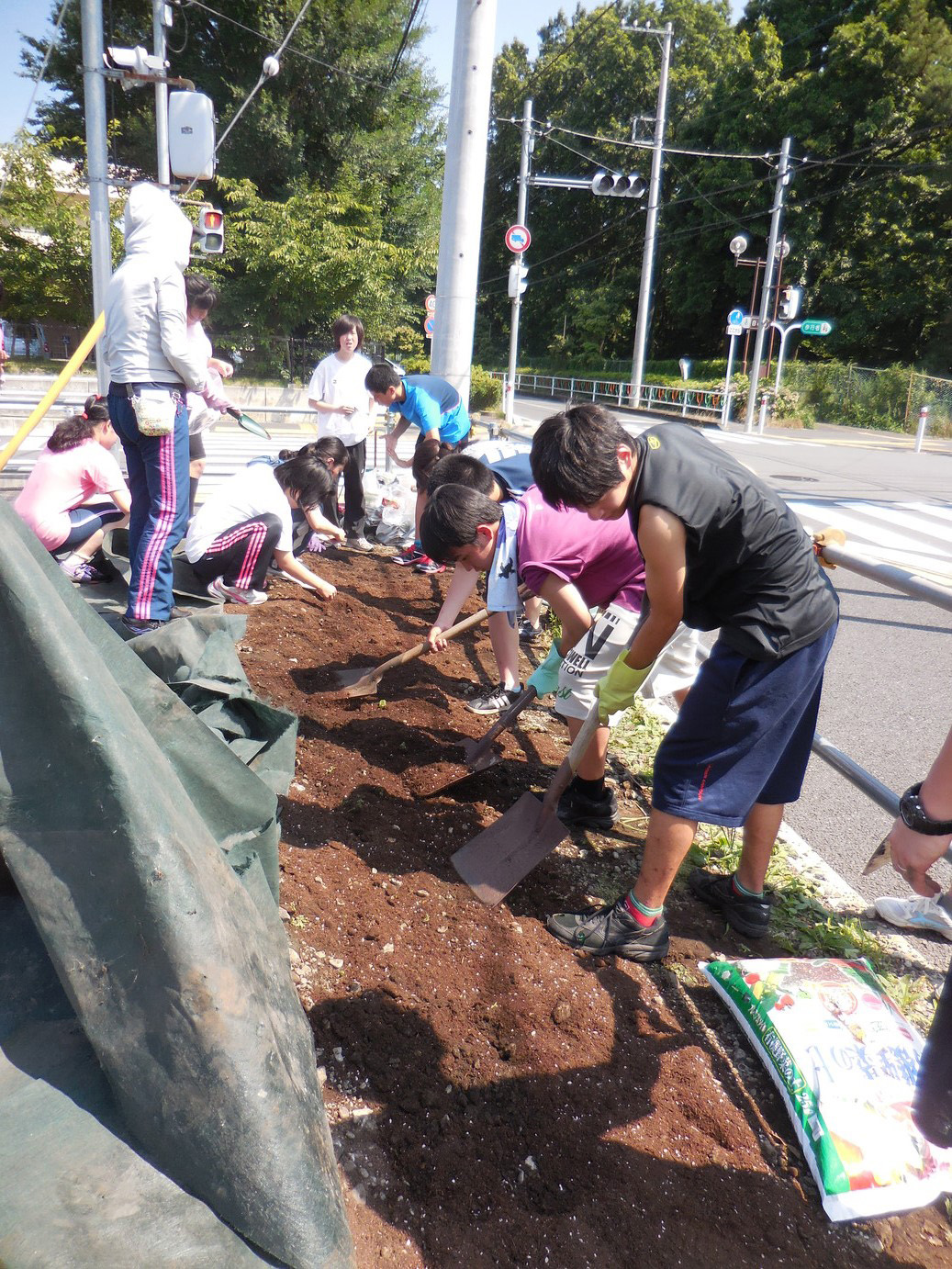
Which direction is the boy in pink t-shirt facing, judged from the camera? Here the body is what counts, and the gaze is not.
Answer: to the viewer's left

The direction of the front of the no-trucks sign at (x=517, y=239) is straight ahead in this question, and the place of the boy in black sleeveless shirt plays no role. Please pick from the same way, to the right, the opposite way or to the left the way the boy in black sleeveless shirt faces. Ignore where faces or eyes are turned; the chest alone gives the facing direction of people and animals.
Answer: to the right

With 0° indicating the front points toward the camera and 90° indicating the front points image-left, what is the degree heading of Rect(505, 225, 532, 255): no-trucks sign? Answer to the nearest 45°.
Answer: approximately 0°

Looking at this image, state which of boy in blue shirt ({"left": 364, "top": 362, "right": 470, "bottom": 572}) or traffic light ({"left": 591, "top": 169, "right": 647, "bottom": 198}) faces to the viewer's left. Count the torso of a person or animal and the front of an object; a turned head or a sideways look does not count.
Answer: the boy in blue shirt

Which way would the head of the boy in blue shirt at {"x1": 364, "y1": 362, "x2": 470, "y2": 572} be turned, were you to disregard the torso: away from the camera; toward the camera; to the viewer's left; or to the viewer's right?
to the viewer's left

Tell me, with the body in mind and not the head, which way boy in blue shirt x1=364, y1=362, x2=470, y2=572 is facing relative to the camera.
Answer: to the viewer's left

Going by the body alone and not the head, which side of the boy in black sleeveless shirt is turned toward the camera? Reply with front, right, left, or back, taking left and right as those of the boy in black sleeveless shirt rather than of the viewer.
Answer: left

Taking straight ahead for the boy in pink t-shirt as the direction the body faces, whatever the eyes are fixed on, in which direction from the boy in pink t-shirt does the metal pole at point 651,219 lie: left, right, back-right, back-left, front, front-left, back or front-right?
right

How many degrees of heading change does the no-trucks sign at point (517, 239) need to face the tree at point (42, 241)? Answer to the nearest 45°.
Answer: approximately 135° to its right

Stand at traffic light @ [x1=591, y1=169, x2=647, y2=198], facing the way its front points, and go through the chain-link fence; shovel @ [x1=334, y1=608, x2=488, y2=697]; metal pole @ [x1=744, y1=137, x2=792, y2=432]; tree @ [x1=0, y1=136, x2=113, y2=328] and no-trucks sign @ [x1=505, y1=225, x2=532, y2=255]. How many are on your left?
2

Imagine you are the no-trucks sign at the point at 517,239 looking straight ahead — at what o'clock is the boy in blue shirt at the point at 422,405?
The boy in blue shirt is roughly at 12 o'clock from the no-trucks sign.

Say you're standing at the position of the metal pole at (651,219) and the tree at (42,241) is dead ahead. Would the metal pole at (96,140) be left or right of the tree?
left
